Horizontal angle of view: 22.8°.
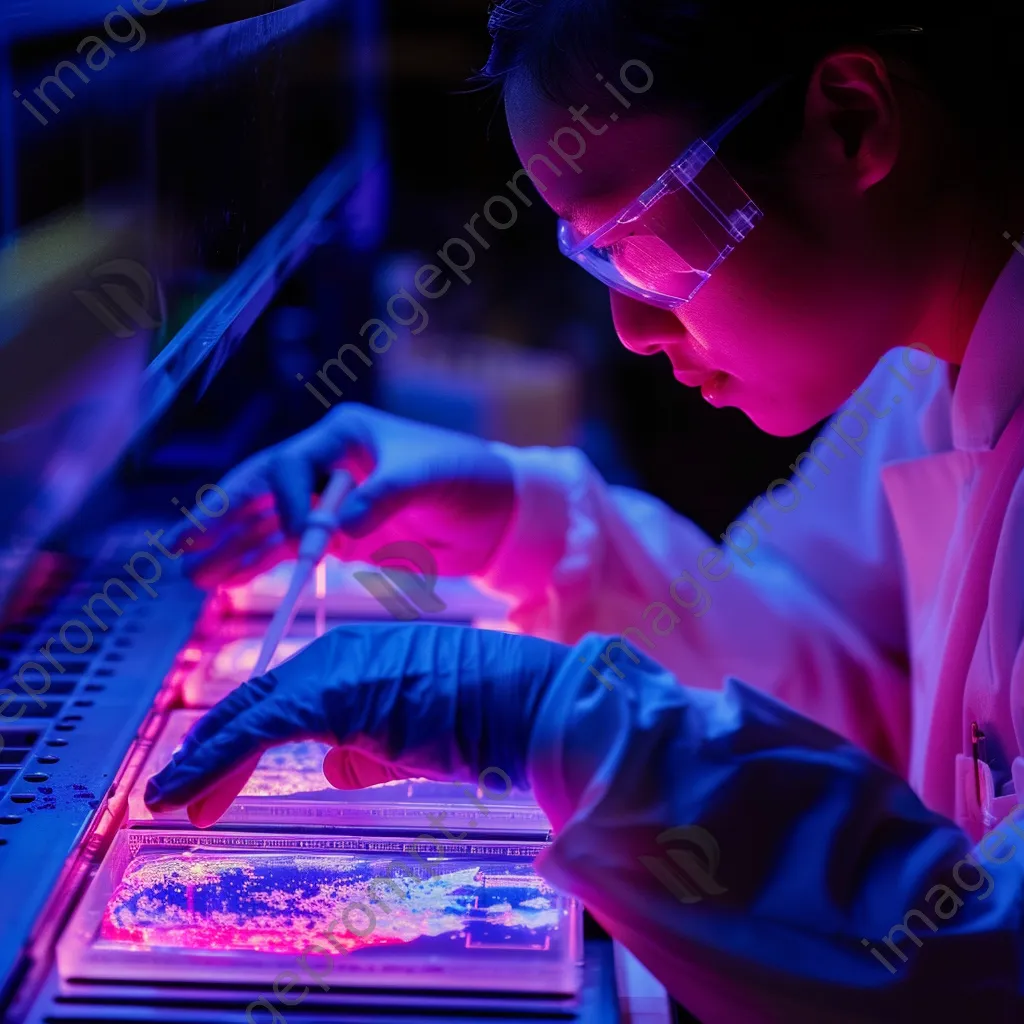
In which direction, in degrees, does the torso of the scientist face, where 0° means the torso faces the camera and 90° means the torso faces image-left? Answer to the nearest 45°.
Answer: approximately 90°

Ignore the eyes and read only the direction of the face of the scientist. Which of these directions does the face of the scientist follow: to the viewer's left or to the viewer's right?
to the viewer's left
